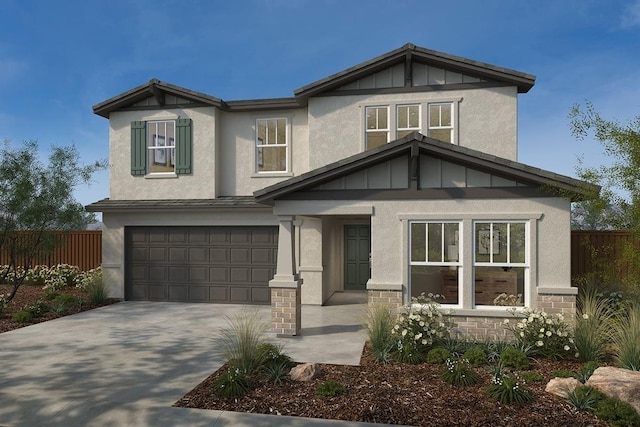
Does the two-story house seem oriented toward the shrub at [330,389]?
yes

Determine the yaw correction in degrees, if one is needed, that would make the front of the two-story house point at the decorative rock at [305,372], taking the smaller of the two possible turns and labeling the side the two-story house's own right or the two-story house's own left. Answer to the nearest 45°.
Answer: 0° — it already faces it

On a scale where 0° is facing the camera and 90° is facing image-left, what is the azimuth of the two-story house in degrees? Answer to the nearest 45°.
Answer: approximately 0°

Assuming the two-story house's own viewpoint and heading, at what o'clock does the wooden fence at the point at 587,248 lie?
The wooden fence is roughly at 9 o'clock from the two-story house.
